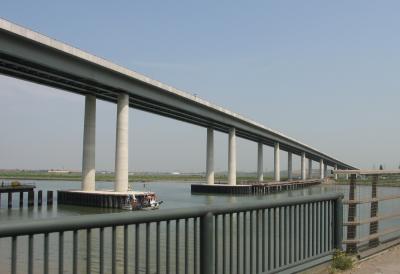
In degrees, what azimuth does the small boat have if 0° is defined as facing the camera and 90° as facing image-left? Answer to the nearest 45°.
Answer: approximately 270°

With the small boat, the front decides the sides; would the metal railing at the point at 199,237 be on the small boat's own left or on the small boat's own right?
on the small boat's own right
